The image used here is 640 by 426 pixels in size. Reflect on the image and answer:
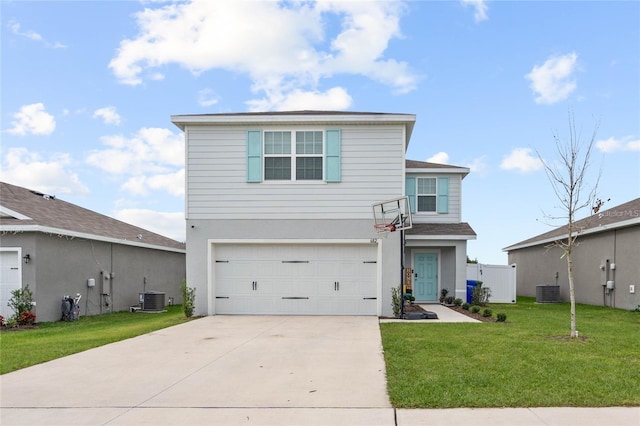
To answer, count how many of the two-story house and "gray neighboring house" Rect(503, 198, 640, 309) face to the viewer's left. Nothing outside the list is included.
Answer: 0

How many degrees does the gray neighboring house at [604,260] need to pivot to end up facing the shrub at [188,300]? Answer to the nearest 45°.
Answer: approximately 90° to its right

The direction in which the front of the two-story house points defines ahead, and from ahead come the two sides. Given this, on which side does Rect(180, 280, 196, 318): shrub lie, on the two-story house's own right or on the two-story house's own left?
on the two-story house's own right

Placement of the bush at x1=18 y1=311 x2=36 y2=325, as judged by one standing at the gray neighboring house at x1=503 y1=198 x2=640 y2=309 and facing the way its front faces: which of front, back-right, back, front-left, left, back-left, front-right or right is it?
right

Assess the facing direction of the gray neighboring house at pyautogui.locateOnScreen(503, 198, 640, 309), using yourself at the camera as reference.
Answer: facing the viewer and to the right of the viewer

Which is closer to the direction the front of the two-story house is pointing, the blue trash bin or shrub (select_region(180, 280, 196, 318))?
the shrub
